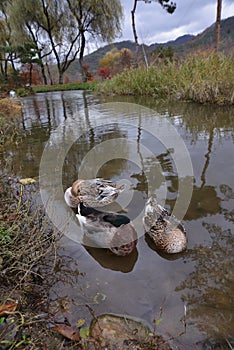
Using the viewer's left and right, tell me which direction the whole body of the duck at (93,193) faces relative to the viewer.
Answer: facing to the left of the viewer

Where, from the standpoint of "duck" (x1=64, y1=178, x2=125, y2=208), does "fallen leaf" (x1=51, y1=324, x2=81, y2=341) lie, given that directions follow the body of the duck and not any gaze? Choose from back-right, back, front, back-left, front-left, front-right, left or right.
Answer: left

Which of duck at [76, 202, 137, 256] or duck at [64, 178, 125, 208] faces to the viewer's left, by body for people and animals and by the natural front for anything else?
duck at [64, 178, 125, 208]

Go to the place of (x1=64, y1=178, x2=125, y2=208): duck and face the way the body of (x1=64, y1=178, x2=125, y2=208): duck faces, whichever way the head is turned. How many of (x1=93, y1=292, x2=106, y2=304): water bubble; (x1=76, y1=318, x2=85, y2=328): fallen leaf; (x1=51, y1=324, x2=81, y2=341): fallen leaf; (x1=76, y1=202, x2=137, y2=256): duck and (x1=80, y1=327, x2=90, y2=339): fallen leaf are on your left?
5

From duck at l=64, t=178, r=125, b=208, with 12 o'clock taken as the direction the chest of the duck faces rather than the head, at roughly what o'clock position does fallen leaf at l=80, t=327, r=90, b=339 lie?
The fallen leaf is roughly at 9 o'clock from the duck.

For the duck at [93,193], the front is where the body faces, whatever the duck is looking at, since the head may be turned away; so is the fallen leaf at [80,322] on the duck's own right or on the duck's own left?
on the duck's own left

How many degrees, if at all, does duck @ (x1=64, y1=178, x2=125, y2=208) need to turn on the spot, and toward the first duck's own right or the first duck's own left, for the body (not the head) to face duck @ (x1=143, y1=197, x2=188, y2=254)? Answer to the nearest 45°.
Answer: approximately 135° to the first duck's own left

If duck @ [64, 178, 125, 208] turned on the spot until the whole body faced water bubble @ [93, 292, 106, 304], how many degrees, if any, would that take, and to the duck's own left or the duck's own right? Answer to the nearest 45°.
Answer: approximately 90° to the duck's own left
